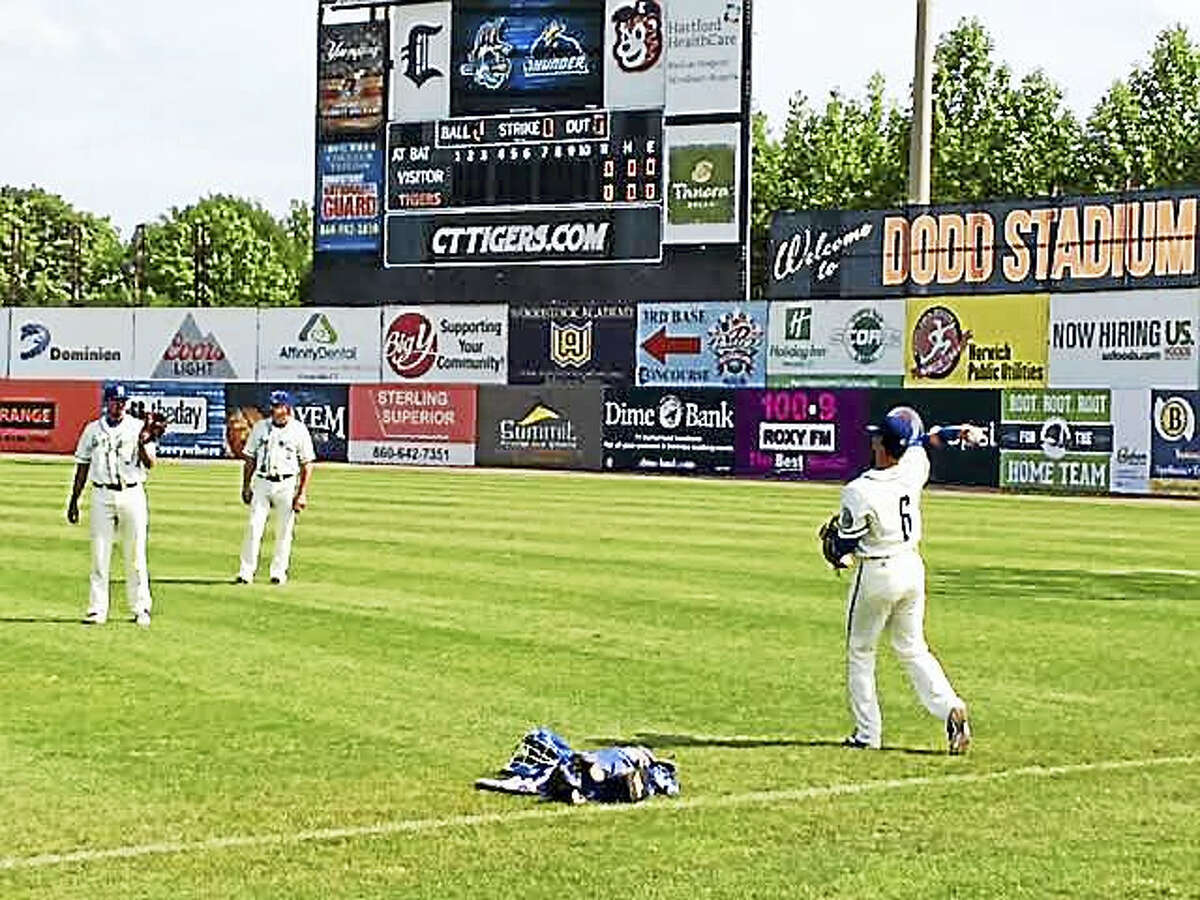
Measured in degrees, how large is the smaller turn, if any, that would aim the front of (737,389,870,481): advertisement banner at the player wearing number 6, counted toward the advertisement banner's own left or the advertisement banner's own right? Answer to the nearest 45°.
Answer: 0° — it already faces them

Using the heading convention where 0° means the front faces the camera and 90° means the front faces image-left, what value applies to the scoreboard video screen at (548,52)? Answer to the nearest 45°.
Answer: approximately 0°

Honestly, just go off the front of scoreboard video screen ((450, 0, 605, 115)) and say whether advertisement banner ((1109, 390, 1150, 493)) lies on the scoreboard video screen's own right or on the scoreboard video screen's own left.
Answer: on the scoreboard video screen's own left
